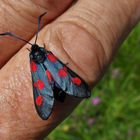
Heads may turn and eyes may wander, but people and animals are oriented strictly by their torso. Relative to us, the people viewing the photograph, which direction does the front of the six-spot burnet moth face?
facing away from the viewer and to the left of the viewer
